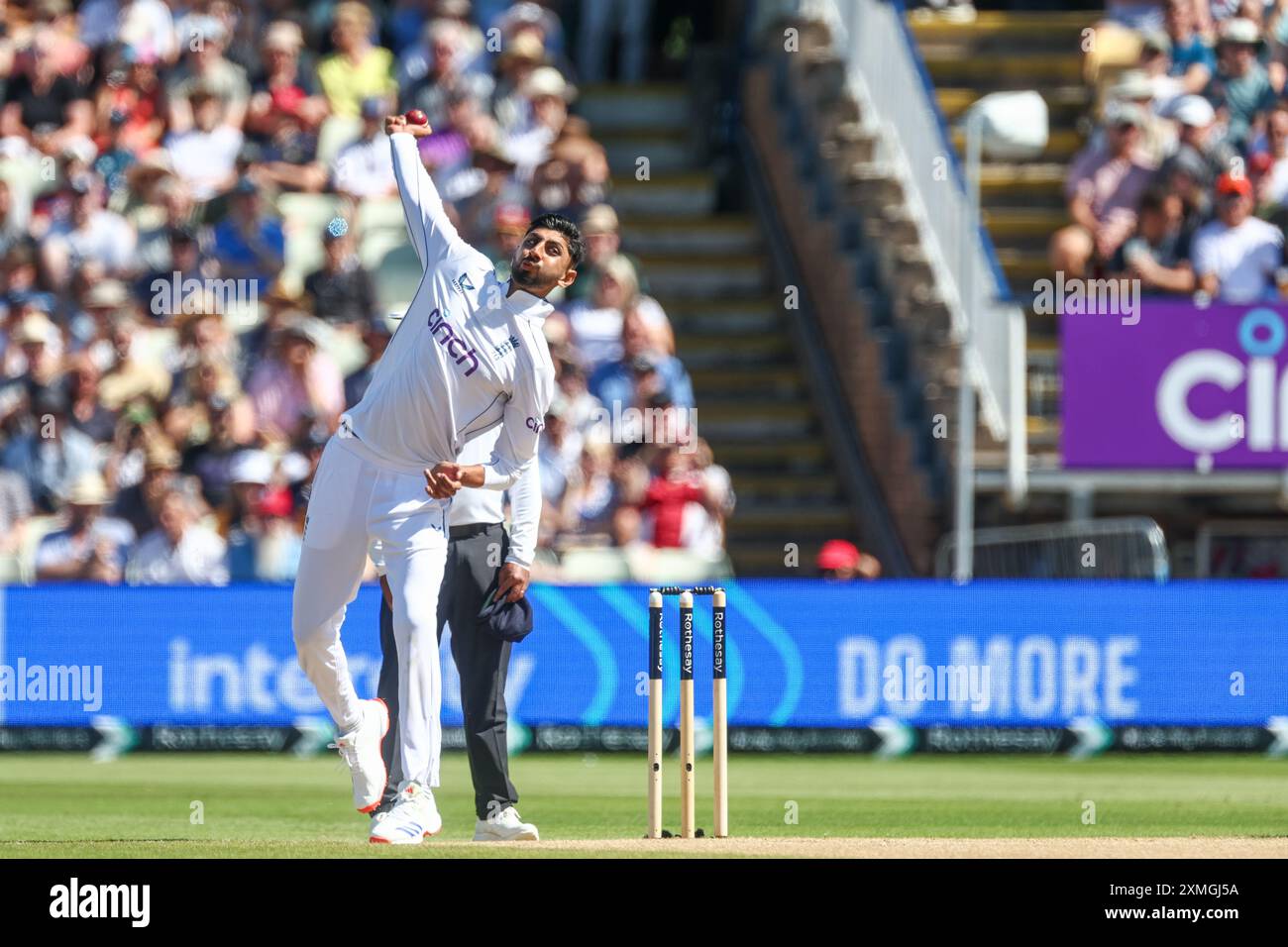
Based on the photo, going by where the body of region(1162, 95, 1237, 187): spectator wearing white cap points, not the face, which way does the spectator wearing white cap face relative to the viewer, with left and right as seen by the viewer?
facing the viewer and to the left of the viewer

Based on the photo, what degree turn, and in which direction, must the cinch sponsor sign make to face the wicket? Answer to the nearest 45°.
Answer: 0° — it already faces it

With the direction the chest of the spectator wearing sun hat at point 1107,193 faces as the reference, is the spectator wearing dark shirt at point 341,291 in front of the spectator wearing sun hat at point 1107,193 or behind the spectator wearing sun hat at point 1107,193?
in front

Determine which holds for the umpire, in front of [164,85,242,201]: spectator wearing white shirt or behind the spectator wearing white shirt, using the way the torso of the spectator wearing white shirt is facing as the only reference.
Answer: in front

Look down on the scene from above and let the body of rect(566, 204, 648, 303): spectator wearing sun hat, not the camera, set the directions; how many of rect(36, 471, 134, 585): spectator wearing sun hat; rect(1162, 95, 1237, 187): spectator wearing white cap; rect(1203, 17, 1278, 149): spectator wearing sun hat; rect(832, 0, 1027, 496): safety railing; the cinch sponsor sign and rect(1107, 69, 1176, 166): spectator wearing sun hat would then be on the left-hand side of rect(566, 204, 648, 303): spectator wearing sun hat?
5

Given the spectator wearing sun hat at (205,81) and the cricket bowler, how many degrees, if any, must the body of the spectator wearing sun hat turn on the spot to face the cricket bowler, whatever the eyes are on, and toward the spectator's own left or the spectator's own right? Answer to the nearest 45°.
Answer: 0° — they already face them

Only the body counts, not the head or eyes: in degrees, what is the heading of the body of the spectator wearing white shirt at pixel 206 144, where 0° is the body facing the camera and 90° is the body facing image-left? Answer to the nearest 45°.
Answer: approximately 0°

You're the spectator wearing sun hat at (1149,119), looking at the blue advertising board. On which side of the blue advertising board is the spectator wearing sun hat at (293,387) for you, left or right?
right
